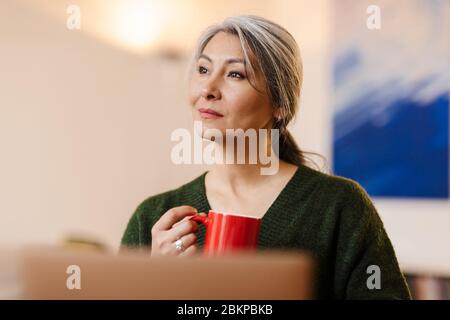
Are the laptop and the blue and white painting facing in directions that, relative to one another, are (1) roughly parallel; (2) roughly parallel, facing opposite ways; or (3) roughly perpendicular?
roughly parallel, facing opposite ways

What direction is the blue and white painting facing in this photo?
toward the camera

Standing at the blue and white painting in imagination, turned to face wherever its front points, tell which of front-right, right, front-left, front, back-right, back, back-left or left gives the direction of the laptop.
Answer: front

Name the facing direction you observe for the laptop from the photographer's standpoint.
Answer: facing away from the viewer

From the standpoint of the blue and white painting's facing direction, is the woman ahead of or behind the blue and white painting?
ahead

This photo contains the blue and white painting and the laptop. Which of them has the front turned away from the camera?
the laptop

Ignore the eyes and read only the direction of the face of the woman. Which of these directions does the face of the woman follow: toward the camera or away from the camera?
toward the camera

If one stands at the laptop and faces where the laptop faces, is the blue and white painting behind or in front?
in front

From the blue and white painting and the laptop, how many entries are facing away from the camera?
1
